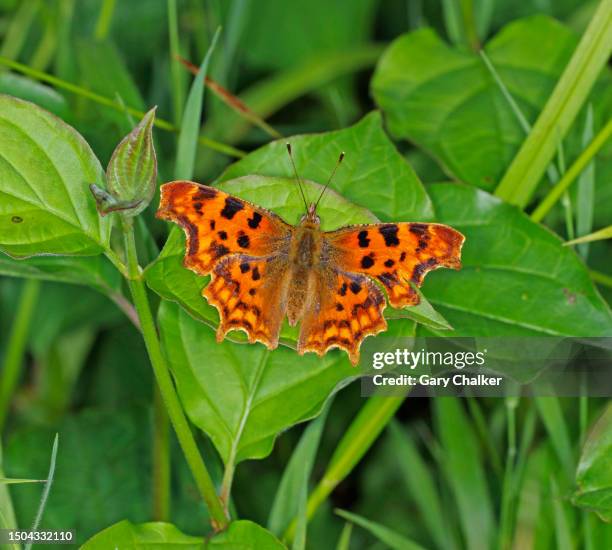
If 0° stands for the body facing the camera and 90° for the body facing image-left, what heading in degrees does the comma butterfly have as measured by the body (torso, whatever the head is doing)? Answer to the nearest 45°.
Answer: approximately 180°

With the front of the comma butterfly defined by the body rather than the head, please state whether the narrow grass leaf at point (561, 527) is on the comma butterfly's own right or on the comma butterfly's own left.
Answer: on the comma butterfly's own right

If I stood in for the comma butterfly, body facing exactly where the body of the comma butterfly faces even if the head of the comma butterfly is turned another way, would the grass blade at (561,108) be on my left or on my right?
on my right

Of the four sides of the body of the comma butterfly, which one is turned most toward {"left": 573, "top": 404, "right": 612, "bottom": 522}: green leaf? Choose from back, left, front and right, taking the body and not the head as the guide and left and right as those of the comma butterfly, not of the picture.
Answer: right
